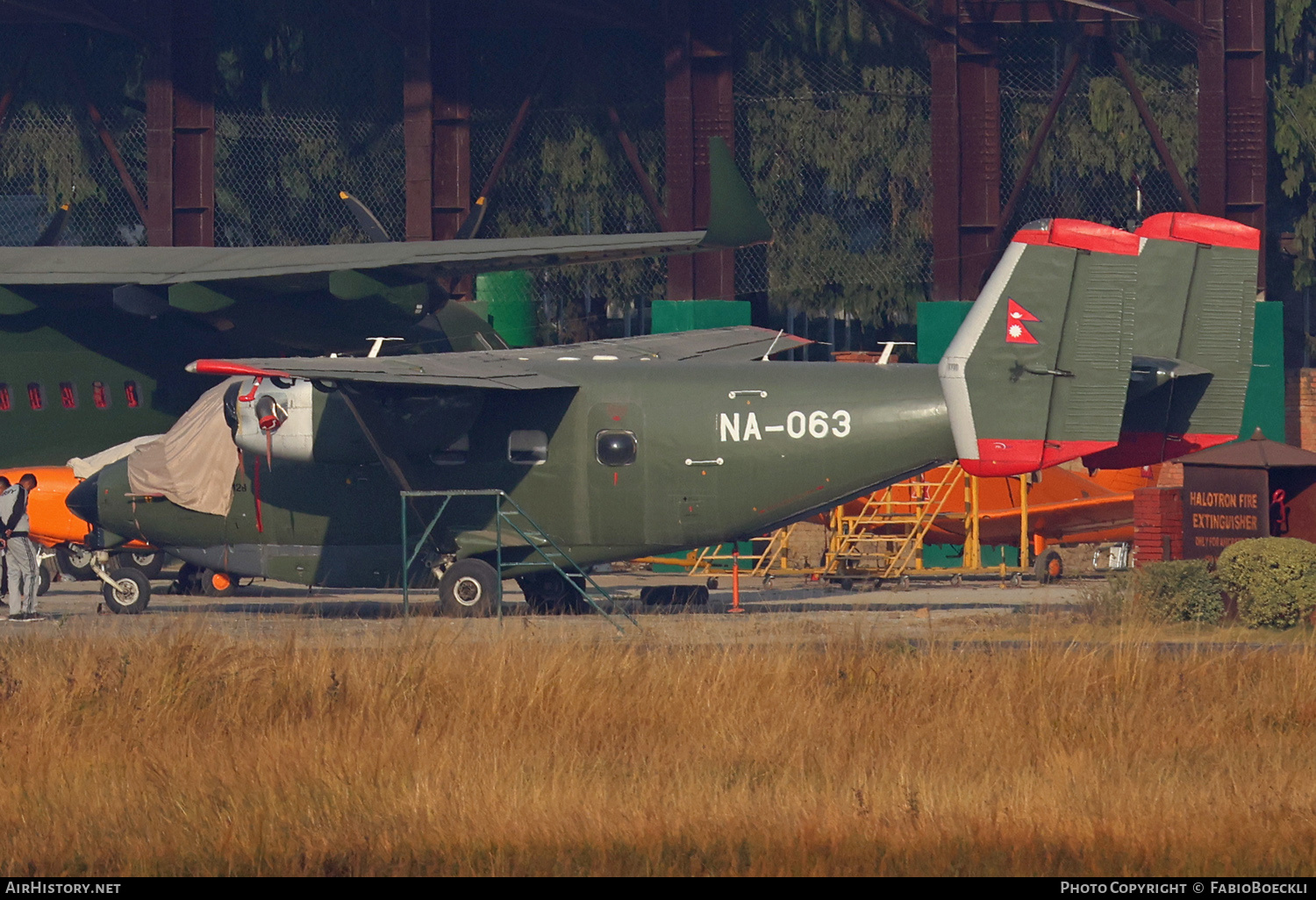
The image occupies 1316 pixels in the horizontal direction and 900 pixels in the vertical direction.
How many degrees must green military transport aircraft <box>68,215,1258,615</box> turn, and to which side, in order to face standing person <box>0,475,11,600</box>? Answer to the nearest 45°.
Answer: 0° — it already faces them

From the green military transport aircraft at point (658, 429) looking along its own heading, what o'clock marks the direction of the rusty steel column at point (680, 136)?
The rusty steel column is roughly at 3 o'clock from the green military transport aircraft.

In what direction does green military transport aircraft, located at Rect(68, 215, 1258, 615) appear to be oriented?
to the viewer's left

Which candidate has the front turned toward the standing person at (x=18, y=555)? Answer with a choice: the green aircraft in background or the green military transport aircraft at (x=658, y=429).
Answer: the green military transport aircraft

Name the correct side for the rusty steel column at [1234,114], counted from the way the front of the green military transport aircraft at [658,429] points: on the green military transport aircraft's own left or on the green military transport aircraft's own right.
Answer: on the green military transport aircraft's own right
